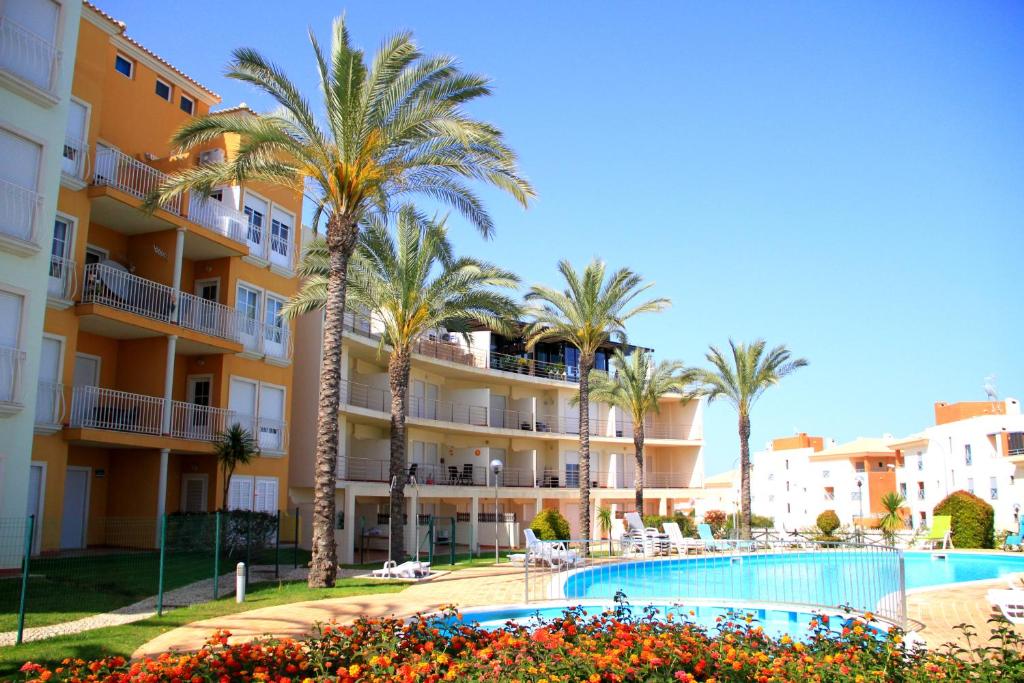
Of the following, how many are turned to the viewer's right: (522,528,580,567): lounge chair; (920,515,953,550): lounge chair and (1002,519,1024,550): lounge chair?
1

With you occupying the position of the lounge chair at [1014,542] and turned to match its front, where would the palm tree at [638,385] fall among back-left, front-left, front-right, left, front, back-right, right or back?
front

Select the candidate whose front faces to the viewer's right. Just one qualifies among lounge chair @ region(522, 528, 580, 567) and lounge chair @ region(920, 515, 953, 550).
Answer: lounge chair @ region(522, 528, 580, 567)

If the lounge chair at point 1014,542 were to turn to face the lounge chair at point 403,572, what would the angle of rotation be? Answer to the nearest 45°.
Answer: approximately 45° to its left

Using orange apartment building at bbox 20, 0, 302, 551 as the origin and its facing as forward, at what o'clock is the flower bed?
The flower bed is roughly at 1 o'clock from the orange apartment building.

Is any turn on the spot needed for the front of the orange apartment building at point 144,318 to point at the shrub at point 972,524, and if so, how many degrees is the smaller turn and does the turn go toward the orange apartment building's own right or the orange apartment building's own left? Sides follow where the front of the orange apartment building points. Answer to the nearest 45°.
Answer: approximately 45° to the orange apartment building's own left

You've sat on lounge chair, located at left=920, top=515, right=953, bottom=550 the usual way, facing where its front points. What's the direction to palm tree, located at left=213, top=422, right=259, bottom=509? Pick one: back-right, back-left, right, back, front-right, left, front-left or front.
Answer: front

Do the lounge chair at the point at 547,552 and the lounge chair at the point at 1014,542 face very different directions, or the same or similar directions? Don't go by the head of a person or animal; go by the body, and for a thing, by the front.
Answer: very different directions

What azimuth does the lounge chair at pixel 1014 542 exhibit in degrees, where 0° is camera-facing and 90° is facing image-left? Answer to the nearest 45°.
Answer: approximately 90°

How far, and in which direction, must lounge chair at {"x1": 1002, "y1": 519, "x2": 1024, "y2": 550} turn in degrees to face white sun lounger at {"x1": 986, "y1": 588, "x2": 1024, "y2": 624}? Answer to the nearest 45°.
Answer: approximately 90° to its left

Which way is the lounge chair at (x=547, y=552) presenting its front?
to the viewer's right

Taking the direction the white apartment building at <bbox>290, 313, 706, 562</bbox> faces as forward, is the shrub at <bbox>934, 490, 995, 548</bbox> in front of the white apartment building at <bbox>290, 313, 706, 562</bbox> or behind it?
in front

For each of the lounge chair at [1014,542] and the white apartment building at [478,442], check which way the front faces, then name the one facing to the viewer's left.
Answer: the lounge chair

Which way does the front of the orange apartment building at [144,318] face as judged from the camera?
facing the viewer and to the right of the viewer

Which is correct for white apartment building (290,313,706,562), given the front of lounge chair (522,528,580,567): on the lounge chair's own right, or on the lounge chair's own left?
on the lounge chair's own left
